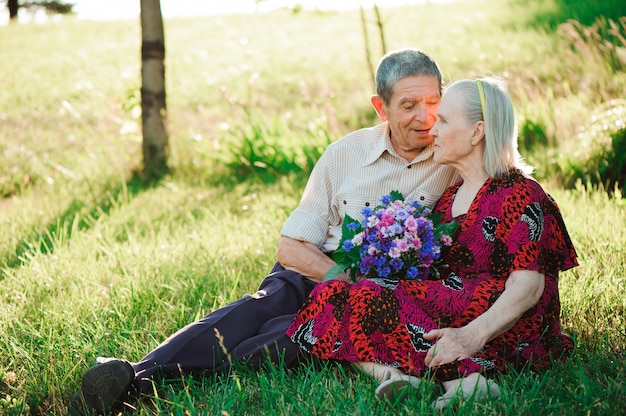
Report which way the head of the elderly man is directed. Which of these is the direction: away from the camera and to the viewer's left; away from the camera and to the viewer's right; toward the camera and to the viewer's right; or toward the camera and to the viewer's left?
toward the camera and to the viewer's right

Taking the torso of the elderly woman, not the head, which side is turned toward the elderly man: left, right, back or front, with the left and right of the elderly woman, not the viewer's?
right

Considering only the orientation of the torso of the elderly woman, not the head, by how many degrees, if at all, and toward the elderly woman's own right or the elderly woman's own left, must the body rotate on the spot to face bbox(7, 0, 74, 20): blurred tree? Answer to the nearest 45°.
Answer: approximately 90° to the elderly woman's own right

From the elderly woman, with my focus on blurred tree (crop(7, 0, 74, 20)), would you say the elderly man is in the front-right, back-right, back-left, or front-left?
front-left

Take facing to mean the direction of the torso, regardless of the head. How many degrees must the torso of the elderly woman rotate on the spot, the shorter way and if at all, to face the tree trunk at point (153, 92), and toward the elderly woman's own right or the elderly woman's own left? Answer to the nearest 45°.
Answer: approximately 90° to the elderly woman's own right

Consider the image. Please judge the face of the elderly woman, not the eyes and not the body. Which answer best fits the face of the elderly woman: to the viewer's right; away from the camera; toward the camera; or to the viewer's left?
to the viewer's left

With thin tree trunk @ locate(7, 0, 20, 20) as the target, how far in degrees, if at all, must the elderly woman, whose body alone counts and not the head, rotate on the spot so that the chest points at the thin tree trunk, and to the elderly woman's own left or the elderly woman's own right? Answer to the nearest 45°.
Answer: approximately 90° to the elderly woman's own right

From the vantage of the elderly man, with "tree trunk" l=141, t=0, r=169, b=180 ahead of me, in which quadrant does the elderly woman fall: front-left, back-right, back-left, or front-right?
back-right

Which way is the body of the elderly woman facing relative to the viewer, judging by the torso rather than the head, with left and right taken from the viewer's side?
facing the viewer and to the left of the viewer
